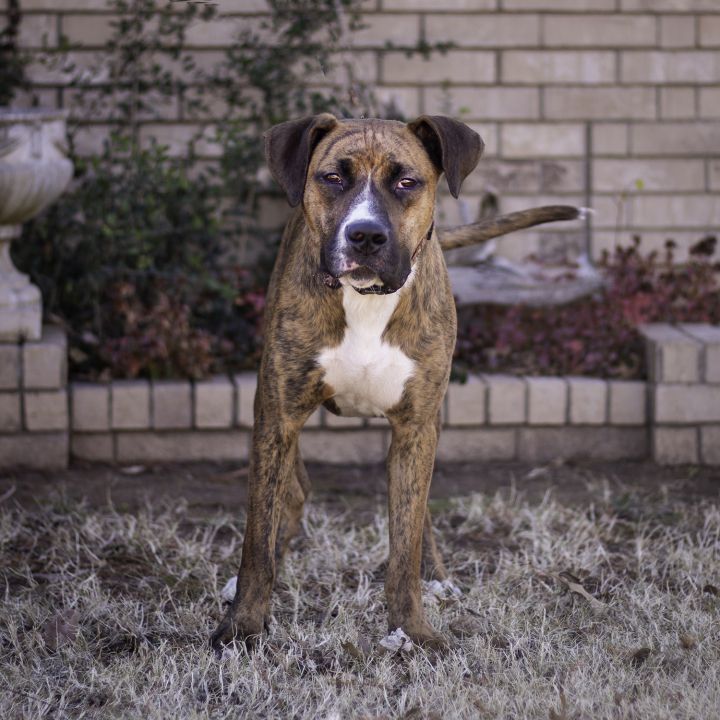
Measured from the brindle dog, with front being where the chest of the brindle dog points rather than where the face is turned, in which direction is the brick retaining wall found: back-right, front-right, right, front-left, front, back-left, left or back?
back

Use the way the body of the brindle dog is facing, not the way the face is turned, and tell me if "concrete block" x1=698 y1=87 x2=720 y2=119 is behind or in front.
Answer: behind

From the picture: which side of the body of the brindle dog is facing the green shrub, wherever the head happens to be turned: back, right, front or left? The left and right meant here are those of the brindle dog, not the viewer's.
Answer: back

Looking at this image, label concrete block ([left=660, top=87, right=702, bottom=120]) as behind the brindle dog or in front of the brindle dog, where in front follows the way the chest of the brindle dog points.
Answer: behind

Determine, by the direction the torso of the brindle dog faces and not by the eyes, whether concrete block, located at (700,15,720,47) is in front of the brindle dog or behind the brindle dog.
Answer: behind

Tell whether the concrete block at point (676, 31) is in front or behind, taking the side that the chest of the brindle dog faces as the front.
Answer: behind

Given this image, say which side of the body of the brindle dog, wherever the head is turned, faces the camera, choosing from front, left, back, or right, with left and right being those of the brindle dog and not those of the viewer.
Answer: front
